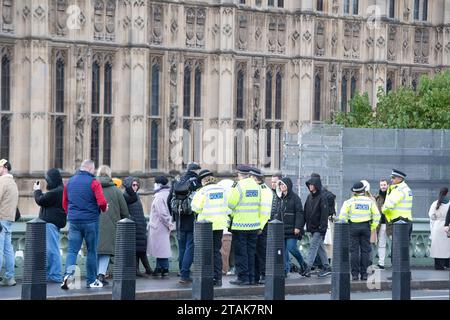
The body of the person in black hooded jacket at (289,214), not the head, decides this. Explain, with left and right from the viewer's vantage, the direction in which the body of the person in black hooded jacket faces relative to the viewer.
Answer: facing the viewer and to the left of the viewer

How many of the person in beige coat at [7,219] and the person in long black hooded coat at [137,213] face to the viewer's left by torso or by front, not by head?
1

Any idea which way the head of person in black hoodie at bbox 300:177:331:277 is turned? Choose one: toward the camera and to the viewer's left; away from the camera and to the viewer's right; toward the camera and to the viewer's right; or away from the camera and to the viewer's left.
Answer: toward the camera and to the viewer's left
